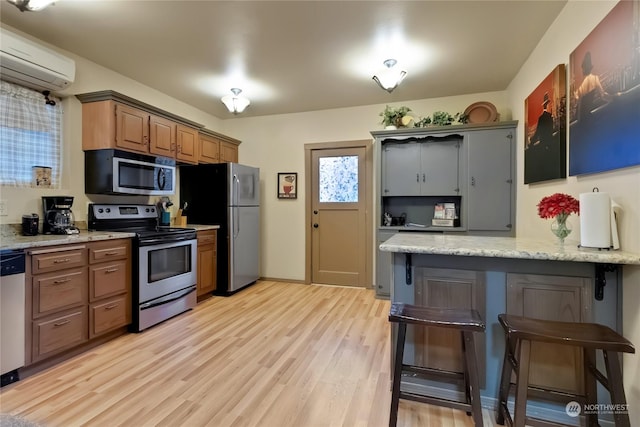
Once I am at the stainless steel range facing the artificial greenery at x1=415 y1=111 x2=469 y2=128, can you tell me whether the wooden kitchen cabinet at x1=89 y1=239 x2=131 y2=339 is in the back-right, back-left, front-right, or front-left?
back-right

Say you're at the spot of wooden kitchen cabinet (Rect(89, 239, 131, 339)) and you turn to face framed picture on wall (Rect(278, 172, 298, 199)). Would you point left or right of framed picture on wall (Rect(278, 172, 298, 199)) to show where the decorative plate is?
right

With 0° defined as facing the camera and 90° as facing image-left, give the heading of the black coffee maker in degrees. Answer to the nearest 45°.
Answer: approximately 315°

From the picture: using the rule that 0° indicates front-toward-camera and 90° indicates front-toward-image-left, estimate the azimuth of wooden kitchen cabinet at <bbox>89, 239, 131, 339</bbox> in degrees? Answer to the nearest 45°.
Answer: approximately 315°

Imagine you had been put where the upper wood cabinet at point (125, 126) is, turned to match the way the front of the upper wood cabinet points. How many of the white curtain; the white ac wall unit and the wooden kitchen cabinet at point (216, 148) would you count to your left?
1

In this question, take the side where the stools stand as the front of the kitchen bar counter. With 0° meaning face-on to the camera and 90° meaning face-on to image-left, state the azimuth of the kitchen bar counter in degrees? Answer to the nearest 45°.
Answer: approximately 0°

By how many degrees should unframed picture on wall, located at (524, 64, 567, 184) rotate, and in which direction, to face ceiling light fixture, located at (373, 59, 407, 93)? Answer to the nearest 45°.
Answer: approximately 45° to its right

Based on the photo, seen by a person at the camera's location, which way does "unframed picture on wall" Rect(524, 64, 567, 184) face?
facing the viewer and to the left of the viewer

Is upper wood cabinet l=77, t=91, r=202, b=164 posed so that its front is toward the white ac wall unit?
no

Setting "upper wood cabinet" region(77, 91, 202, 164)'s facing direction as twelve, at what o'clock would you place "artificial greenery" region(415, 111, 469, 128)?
The artificial greenery is roughly at 11 o'clock from the upper wood cabinet.

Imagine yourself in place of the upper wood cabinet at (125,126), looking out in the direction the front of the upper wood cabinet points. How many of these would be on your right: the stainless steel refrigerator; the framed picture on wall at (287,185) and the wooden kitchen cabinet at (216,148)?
0

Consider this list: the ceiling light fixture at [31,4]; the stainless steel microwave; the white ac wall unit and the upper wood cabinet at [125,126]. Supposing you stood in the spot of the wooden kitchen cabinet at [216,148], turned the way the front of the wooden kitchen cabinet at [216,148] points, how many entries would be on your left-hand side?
0

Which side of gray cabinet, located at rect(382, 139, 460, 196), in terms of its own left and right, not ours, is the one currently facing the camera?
front

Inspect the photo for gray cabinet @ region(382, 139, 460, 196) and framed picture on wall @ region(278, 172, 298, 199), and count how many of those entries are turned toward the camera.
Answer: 2

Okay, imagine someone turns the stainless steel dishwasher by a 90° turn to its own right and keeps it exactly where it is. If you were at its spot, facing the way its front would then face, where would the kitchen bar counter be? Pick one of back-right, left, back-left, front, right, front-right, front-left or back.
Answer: left

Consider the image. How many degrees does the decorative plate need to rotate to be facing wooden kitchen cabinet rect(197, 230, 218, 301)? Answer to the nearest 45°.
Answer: approximately 45° to its right

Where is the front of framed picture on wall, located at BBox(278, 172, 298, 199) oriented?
toward the camera

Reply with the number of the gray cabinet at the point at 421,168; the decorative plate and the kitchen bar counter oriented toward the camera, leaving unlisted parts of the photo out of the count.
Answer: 3

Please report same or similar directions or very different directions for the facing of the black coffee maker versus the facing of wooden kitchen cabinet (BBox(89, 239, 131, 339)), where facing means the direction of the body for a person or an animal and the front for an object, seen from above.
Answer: same or similar directions

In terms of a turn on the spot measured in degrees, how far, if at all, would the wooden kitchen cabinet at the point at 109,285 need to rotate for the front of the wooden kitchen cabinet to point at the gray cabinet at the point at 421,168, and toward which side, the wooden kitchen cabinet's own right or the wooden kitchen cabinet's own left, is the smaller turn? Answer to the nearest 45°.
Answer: approximately 45° to the wooden kitchen cabinet's own left
